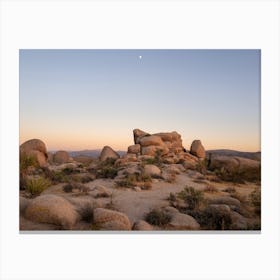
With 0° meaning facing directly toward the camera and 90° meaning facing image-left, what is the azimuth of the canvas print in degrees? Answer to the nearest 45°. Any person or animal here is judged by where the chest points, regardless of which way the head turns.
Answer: approximately 0°
